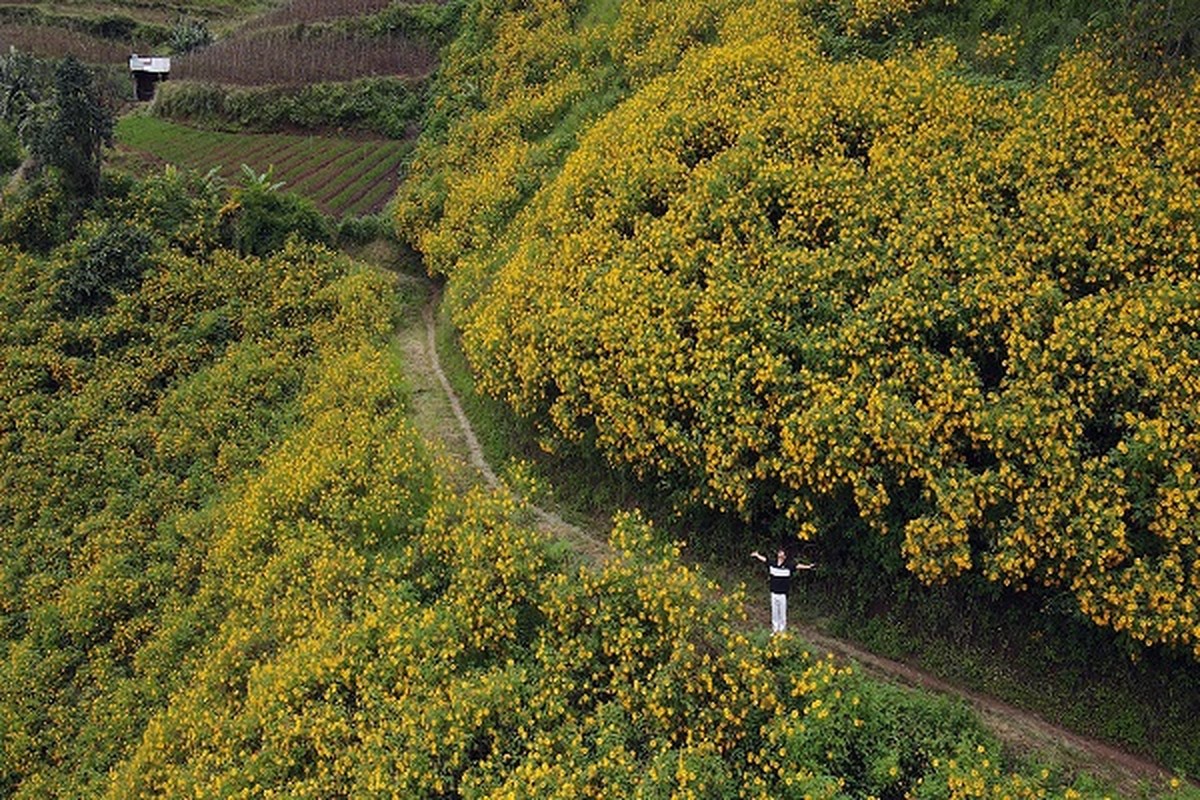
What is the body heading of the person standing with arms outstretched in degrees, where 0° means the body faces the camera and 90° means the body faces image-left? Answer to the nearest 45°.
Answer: approximately 0°

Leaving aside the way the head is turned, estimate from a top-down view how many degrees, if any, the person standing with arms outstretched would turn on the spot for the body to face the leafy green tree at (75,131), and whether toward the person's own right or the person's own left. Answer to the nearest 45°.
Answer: approximately 135° to the person's own right

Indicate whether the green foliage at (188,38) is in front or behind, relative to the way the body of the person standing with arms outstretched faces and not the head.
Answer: behind
